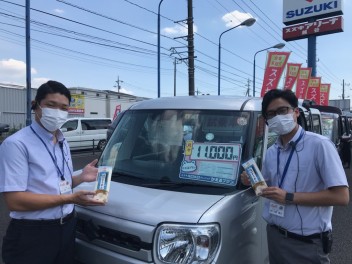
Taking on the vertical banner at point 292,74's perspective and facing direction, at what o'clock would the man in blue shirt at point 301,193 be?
The man in blue shirt is roughly at 12 o'clock from the vertical banner.

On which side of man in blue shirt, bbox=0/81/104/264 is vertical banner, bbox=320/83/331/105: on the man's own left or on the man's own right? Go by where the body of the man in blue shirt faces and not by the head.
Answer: on the man's own left

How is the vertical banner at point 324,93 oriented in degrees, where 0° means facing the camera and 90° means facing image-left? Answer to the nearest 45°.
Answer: approximately 0°

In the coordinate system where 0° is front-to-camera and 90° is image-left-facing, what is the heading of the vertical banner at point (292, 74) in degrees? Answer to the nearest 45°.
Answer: approximately 0°
